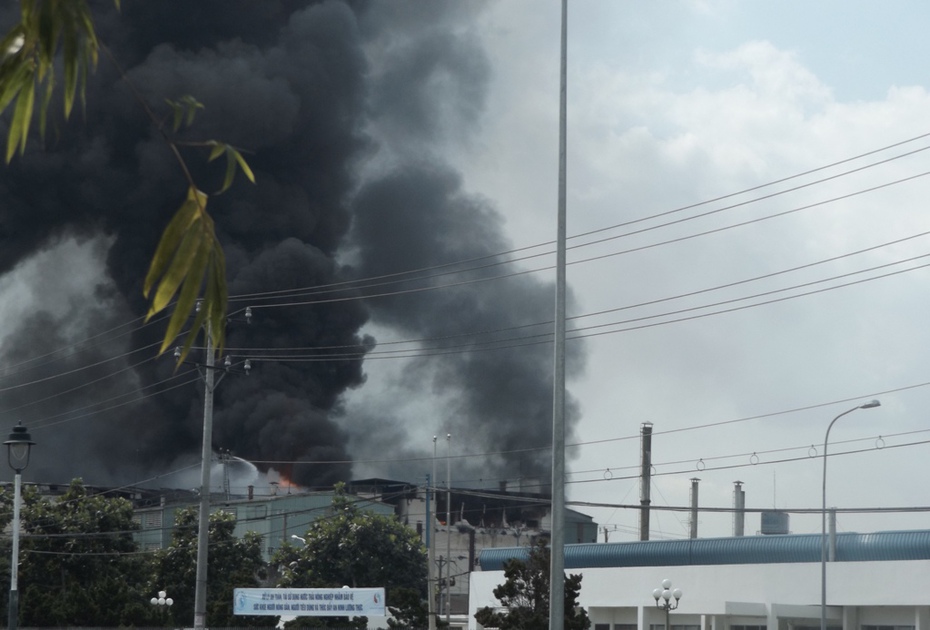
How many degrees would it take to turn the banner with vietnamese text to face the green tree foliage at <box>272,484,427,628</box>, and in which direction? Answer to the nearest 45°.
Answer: approximately 180°

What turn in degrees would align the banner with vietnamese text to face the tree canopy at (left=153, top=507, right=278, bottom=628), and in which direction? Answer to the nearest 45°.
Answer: approximately 180°

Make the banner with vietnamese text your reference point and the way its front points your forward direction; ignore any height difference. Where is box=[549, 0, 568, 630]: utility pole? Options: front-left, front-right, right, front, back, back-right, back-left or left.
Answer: front

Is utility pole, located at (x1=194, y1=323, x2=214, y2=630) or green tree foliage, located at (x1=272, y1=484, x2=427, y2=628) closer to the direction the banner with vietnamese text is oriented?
the utility pole

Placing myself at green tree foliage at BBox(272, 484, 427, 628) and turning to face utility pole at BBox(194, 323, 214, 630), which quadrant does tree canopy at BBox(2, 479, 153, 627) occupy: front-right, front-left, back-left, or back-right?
front-right

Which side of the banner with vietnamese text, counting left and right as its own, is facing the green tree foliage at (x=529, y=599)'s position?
left

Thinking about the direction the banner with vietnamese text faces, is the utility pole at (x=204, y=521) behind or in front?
in front

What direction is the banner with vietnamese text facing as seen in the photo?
toward the camera
